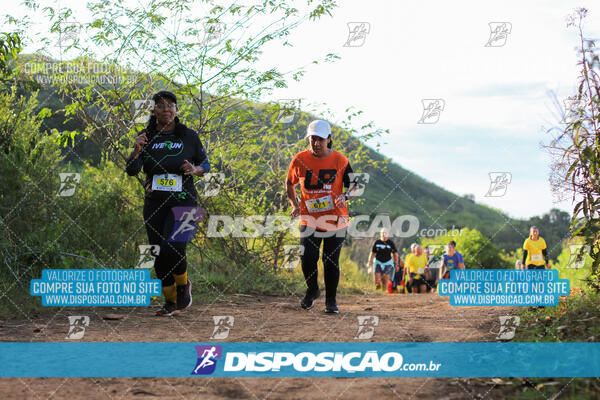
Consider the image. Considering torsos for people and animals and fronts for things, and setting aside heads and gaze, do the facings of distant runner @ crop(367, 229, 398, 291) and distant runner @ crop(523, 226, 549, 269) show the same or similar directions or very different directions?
same or similar directions

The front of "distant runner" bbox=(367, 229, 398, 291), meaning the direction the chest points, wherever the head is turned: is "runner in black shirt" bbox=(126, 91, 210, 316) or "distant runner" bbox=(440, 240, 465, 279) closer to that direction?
the runner in black shirt

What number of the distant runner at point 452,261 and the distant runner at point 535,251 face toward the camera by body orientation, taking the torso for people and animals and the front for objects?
2

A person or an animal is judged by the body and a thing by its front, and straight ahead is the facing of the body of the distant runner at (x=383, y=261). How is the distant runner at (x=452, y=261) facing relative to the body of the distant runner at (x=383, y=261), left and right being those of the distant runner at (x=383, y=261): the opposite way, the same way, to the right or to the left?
the same way

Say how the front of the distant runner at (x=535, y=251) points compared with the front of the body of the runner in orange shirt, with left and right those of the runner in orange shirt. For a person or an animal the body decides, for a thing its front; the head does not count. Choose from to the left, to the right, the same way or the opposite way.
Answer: the same way

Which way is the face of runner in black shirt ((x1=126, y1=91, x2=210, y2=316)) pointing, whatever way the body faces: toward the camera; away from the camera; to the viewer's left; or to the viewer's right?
toward the camera

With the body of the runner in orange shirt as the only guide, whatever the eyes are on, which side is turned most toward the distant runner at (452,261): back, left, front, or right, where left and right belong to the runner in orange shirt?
back

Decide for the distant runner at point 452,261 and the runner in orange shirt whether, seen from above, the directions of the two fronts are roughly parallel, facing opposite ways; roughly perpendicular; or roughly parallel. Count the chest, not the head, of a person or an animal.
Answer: roughly parallel

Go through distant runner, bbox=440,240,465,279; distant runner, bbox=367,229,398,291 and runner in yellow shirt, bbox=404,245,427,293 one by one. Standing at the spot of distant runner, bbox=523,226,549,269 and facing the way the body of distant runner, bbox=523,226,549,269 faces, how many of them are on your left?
0

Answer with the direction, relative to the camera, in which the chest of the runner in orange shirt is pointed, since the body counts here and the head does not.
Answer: toward the camera

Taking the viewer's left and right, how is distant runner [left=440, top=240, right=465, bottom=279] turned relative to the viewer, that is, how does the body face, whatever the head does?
facing the viewer

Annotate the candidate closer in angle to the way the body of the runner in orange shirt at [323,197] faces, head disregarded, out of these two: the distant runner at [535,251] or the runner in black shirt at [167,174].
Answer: the runner in black shirt

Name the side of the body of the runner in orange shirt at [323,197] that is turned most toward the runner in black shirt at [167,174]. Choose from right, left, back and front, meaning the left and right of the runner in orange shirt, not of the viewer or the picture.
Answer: right

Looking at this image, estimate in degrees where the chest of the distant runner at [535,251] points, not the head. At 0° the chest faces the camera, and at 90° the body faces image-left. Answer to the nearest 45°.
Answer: approximately 0°

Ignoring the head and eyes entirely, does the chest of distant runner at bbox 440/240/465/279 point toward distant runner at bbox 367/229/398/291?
no

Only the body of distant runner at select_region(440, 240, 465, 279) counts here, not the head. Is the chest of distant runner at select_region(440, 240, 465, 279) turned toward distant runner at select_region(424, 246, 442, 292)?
no

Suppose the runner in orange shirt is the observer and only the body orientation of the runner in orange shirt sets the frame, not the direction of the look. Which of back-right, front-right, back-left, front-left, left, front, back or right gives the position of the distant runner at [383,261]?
back
